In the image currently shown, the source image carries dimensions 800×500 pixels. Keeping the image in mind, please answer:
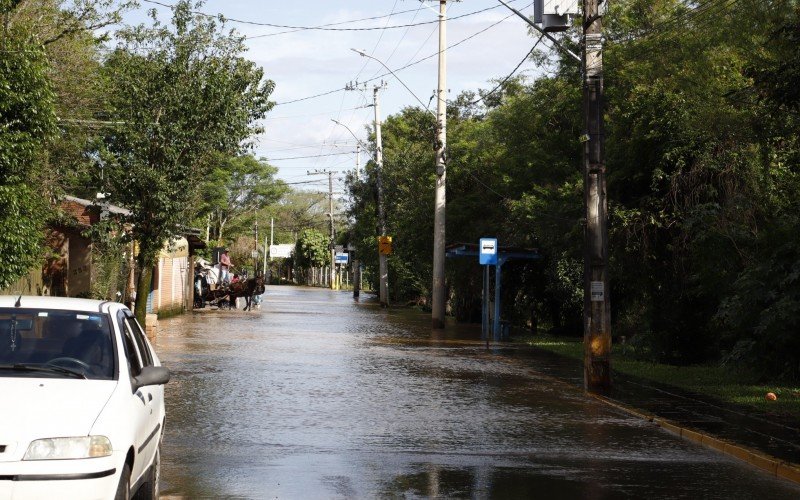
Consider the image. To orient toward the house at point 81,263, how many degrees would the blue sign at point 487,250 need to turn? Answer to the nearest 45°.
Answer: approximately 90° to its right

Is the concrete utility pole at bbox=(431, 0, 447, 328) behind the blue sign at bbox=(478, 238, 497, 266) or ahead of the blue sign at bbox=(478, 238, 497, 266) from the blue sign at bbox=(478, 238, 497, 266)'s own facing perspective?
behind

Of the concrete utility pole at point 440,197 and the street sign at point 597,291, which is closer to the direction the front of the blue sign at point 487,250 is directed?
the street sign

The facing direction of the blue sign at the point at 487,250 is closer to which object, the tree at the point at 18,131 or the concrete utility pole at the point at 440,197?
the tree

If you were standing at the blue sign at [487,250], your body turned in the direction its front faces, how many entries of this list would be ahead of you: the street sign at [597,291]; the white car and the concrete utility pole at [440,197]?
2

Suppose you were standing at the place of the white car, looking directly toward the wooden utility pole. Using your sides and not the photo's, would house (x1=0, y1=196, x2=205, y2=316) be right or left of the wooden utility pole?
left

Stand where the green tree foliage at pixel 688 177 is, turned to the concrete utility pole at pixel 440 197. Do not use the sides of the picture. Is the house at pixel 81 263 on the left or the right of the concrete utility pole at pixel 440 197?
left

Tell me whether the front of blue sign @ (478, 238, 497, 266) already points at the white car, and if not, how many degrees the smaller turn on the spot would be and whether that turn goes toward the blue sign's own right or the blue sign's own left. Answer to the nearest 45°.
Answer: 0° — it already faces it

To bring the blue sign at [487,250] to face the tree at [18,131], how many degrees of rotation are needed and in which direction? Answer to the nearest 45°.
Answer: approximately 45° to its right

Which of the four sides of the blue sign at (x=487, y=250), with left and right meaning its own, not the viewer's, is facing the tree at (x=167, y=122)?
right

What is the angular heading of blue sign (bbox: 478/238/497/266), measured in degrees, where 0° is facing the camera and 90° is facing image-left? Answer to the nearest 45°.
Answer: approximately 0°
